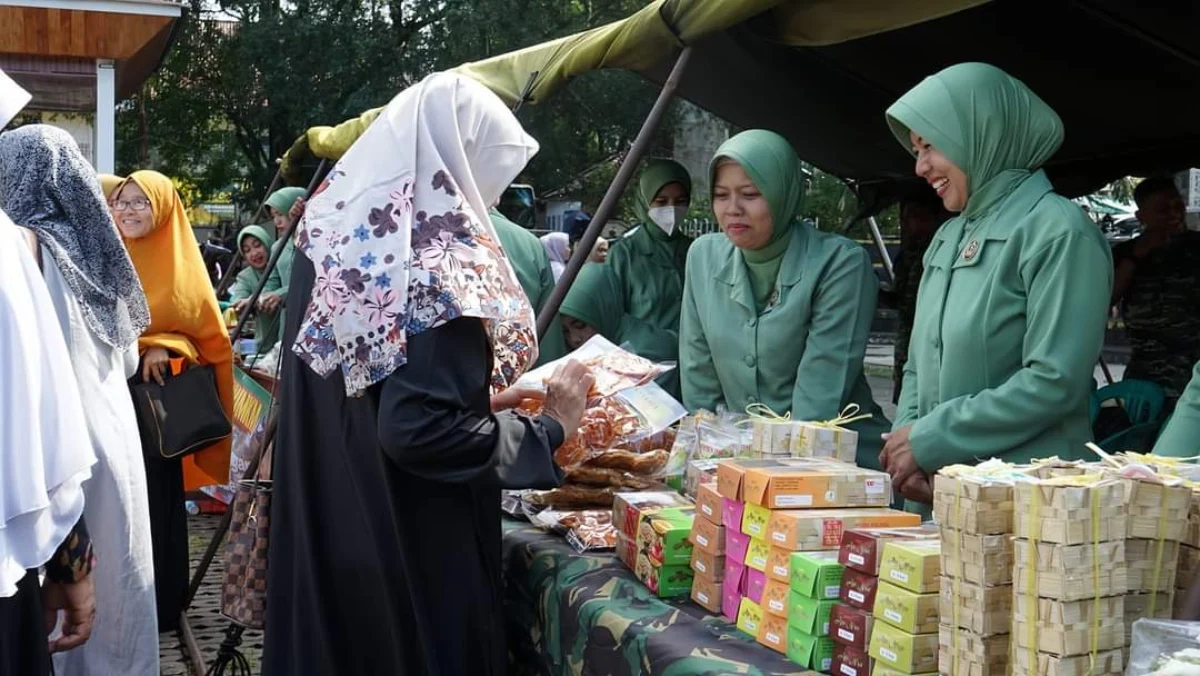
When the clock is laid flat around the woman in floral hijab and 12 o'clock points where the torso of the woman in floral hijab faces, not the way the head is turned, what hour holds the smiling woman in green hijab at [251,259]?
The smiling woman in green hijab is roughly at 10 o'clock from the woman in floral hijab.

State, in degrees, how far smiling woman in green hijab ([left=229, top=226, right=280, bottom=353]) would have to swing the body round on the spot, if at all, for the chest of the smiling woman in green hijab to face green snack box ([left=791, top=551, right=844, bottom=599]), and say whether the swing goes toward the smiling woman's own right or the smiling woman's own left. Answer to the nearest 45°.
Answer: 0° — they already face it

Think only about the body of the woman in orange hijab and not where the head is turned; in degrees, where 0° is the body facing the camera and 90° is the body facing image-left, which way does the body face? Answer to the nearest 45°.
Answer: approximately 45°

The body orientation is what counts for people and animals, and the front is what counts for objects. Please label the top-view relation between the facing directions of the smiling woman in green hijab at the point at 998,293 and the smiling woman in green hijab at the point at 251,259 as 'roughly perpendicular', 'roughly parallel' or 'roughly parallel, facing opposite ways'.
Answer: roughly perpendicular

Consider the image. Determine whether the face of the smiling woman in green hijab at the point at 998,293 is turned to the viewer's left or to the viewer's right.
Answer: to the viewer's left

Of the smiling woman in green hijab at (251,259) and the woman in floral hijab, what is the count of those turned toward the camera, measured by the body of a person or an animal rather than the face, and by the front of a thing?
1

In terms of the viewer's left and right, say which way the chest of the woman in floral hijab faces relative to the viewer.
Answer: facing away from the viewer and to the right of the viewer
